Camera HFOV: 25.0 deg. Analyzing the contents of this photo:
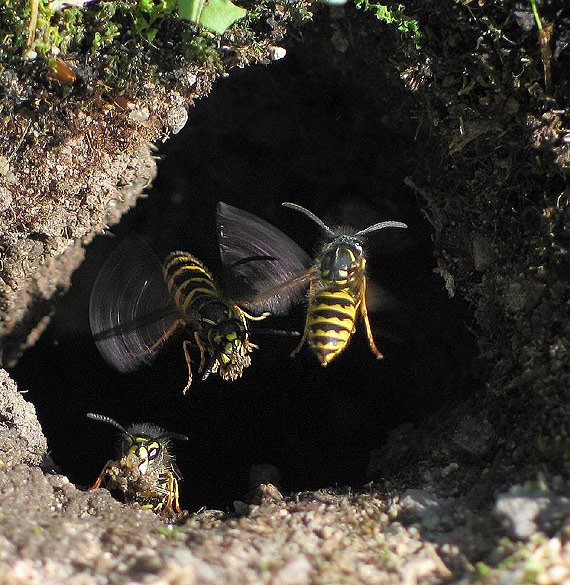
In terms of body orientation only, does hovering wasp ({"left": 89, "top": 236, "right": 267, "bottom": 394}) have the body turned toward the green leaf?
no

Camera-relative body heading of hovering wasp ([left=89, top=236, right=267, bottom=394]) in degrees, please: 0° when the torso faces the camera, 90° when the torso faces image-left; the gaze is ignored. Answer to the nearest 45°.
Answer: approximately 315°

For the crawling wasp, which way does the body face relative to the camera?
toward the camera
